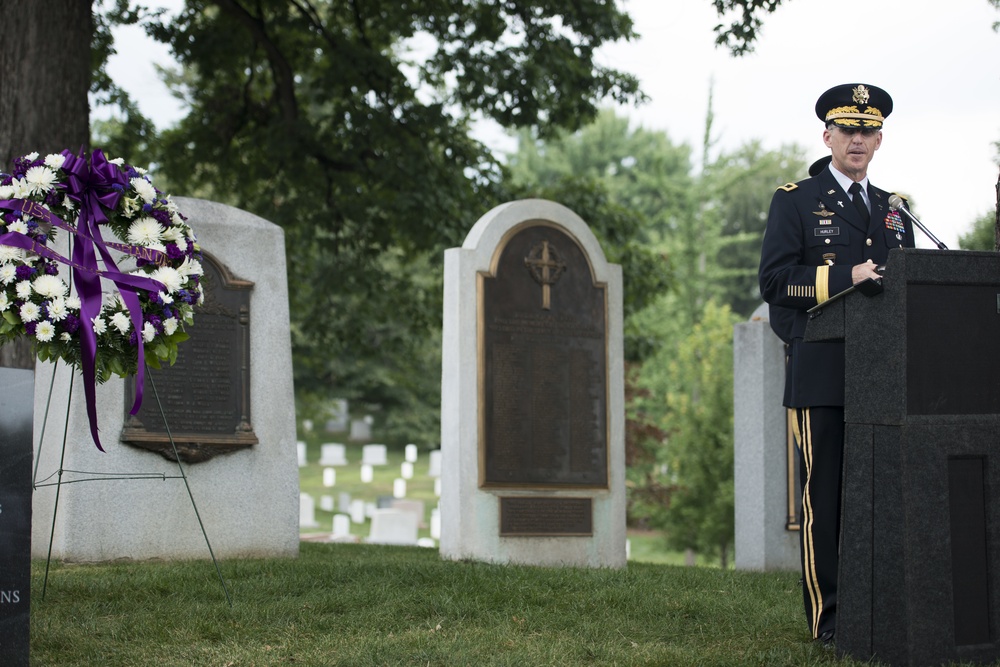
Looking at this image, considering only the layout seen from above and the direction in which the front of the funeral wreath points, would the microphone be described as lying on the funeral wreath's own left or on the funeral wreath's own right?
on the funeral wreath's own left

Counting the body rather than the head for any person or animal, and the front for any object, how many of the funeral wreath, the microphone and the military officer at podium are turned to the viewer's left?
1

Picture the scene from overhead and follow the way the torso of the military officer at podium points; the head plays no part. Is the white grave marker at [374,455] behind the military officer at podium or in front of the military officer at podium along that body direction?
behind

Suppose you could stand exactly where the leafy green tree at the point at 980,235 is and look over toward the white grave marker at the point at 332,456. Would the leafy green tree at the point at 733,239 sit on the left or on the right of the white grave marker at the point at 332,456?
right

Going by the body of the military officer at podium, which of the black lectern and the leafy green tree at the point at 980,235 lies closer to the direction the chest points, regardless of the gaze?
the black lectern

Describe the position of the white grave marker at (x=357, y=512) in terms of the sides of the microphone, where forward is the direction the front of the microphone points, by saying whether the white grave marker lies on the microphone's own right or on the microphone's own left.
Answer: on the microphone's own right

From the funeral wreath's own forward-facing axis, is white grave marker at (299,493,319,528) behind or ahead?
behind

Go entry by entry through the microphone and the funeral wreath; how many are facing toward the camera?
1

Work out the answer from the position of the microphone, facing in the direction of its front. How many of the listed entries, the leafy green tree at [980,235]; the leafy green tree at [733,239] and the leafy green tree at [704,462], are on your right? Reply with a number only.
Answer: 3

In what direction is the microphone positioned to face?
to the viewer's left
